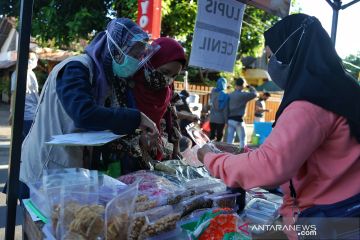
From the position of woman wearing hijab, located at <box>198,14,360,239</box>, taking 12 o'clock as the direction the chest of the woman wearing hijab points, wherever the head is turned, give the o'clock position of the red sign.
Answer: The red sign is roughly at 2 o'clock from the woman wearing hijab.

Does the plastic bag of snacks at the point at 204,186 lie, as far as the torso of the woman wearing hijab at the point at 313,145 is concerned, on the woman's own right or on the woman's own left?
on the woman's own left

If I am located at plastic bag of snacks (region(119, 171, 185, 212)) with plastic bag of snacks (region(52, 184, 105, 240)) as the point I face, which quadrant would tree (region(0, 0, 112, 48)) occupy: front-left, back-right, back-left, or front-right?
back-right

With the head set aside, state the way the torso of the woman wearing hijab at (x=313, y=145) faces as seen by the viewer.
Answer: to the viewer's left

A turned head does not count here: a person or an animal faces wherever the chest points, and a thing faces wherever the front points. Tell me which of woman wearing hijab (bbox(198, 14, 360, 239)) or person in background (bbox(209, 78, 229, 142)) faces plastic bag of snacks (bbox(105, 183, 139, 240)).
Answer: the woman wearing hijab

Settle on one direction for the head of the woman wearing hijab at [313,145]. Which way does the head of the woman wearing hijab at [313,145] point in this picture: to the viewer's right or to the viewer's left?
to the viewer's left

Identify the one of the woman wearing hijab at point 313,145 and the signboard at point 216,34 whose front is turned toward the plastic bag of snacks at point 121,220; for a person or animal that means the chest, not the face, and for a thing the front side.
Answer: the woman wearing hijab

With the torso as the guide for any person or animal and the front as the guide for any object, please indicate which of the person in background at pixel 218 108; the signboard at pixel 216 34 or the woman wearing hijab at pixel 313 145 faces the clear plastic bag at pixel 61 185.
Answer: the woman wearing hijab
